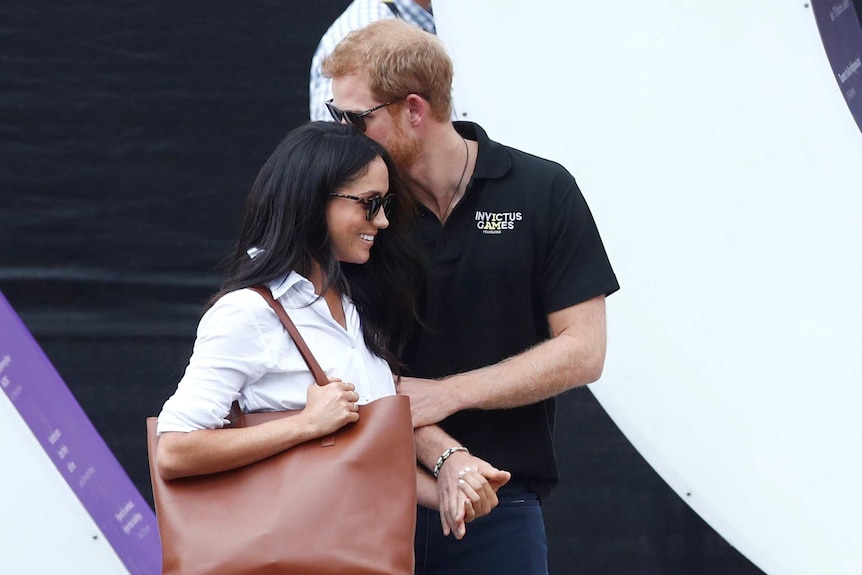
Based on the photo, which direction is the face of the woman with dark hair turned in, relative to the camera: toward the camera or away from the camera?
toward the camera

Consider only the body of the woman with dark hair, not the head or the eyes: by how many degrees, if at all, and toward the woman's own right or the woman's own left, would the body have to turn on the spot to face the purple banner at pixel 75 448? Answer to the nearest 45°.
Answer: approximately 180°

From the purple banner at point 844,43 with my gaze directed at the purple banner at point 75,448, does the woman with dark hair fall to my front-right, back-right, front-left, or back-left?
front-left

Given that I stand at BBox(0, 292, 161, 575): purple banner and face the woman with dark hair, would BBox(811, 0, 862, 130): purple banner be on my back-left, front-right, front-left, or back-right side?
front-left

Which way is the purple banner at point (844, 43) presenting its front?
toward the camera

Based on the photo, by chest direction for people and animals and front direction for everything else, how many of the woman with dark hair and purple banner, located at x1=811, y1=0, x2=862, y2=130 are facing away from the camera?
0

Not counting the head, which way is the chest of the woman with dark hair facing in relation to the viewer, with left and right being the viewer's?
facing the viewer and to the right of the viewer

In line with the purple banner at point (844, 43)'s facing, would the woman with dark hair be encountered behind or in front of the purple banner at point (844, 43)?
in front

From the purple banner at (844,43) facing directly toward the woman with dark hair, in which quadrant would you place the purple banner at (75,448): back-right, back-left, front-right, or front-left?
front-right

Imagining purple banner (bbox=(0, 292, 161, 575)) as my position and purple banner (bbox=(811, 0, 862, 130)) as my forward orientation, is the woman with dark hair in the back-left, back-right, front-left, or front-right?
front-right

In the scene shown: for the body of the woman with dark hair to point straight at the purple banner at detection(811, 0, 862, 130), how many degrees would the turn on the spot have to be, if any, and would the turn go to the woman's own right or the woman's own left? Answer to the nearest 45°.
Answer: approximately 90° to the woman's own left
